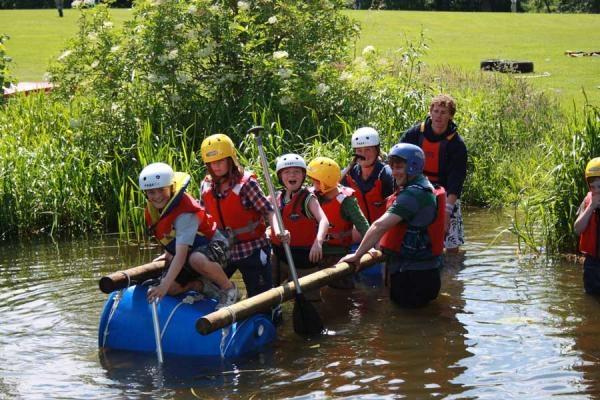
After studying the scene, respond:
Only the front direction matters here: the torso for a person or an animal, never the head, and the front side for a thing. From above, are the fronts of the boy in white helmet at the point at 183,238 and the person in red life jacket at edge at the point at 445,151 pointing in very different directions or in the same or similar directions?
same or similar directions

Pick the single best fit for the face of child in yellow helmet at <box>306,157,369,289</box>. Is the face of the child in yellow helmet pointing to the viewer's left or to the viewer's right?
to the viewer's left

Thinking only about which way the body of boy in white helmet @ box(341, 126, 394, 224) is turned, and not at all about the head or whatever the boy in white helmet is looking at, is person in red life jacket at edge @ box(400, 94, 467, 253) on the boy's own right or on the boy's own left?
on the boy's own left

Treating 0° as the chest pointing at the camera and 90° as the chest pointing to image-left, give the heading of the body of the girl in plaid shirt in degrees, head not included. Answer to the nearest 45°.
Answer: approximately 45°

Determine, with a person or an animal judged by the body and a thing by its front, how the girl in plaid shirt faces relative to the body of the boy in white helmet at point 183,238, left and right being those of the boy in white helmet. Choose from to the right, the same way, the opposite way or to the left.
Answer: the same way

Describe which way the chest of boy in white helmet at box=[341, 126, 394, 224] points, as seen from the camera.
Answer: toward the camera

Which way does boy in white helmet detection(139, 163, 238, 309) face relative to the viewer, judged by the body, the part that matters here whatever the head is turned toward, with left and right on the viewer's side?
facing the viewer and to the left of the viewer

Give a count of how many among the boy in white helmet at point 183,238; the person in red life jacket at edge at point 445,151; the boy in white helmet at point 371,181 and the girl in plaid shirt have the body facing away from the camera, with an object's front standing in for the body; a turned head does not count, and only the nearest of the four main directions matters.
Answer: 0

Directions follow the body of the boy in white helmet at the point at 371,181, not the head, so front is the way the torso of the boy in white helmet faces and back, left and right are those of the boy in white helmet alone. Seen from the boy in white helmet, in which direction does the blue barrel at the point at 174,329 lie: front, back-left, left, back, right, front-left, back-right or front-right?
front-right

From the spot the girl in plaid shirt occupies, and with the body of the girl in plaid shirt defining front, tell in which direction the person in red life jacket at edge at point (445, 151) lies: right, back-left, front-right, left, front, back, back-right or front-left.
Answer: back

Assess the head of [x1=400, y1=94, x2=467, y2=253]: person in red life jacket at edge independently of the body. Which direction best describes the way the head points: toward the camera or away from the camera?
toward the camera

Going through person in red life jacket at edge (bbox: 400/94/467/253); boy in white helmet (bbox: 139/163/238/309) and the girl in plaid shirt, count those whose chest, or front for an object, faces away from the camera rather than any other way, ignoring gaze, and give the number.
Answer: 0

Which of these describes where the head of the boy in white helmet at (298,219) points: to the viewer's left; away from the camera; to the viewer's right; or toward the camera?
toward the camera

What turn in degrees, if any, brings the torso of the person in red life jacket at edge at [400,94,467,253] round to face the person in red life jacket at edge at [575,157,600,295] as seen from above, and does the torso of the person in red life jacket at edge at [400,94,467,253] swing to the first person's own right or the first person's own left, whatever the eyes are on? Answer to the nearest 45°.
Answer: approximately 90° to the first person's own left

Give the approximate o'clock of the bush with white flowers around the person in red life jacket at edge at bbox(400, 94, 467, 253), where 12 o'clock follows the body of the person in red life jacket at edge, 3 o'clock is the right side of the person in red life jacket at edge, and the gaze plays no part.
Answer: The bush with white flowers is roughly at 3 o'clock from the person in red life jacket at edge.
